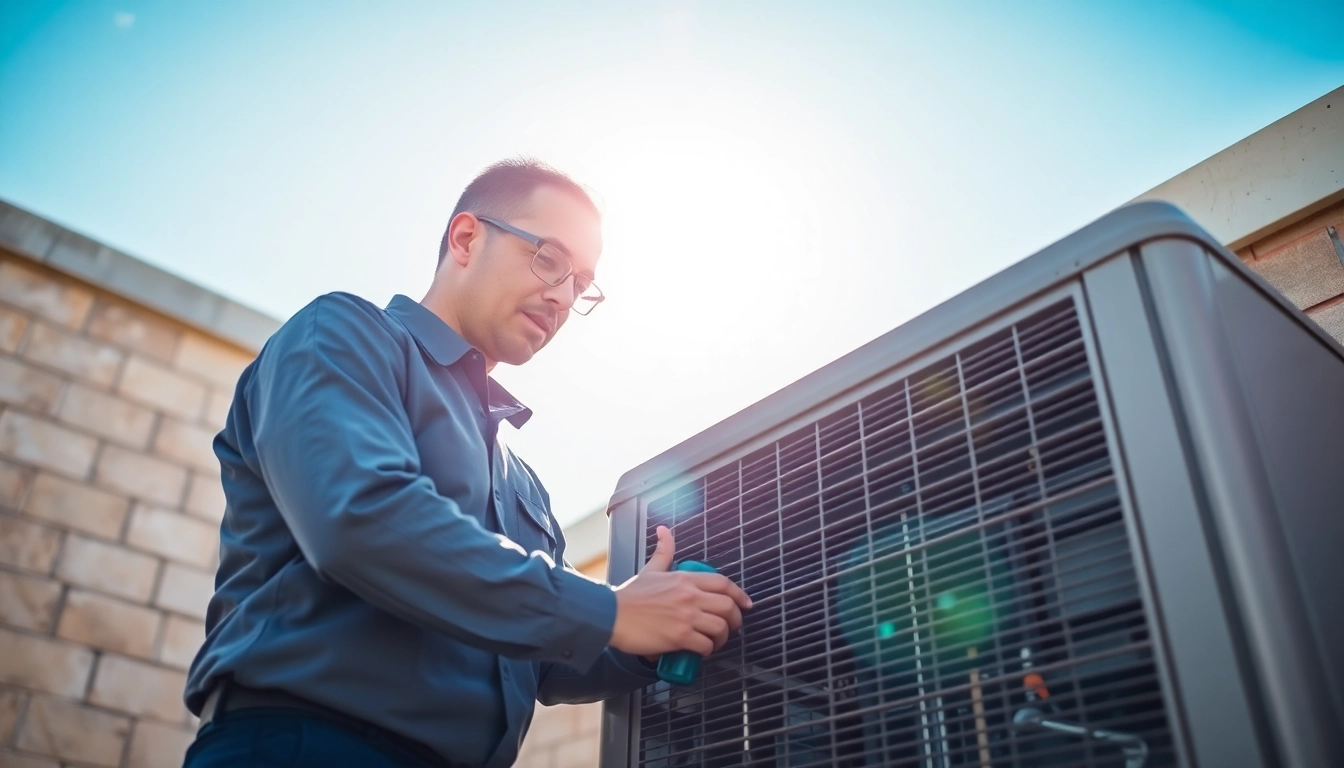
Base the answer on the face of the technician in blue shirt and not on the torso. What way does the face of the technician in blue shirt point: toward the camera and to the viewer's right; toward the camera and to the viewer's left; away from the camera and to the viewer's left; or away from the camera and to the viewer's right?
toward the camera and to the viewer's right

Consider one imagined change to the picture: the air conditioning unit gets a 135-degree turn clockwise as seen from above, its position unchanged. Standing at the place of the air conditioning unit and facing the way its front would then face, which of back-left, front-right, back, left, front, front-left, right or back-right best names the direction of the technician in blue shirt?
left
